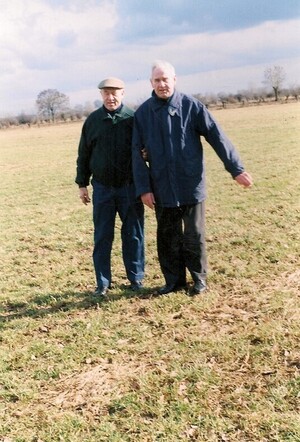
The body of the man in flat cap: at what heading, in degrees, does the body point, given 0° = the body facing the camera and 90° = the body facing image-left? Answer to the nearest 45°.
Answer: approximately 0°
